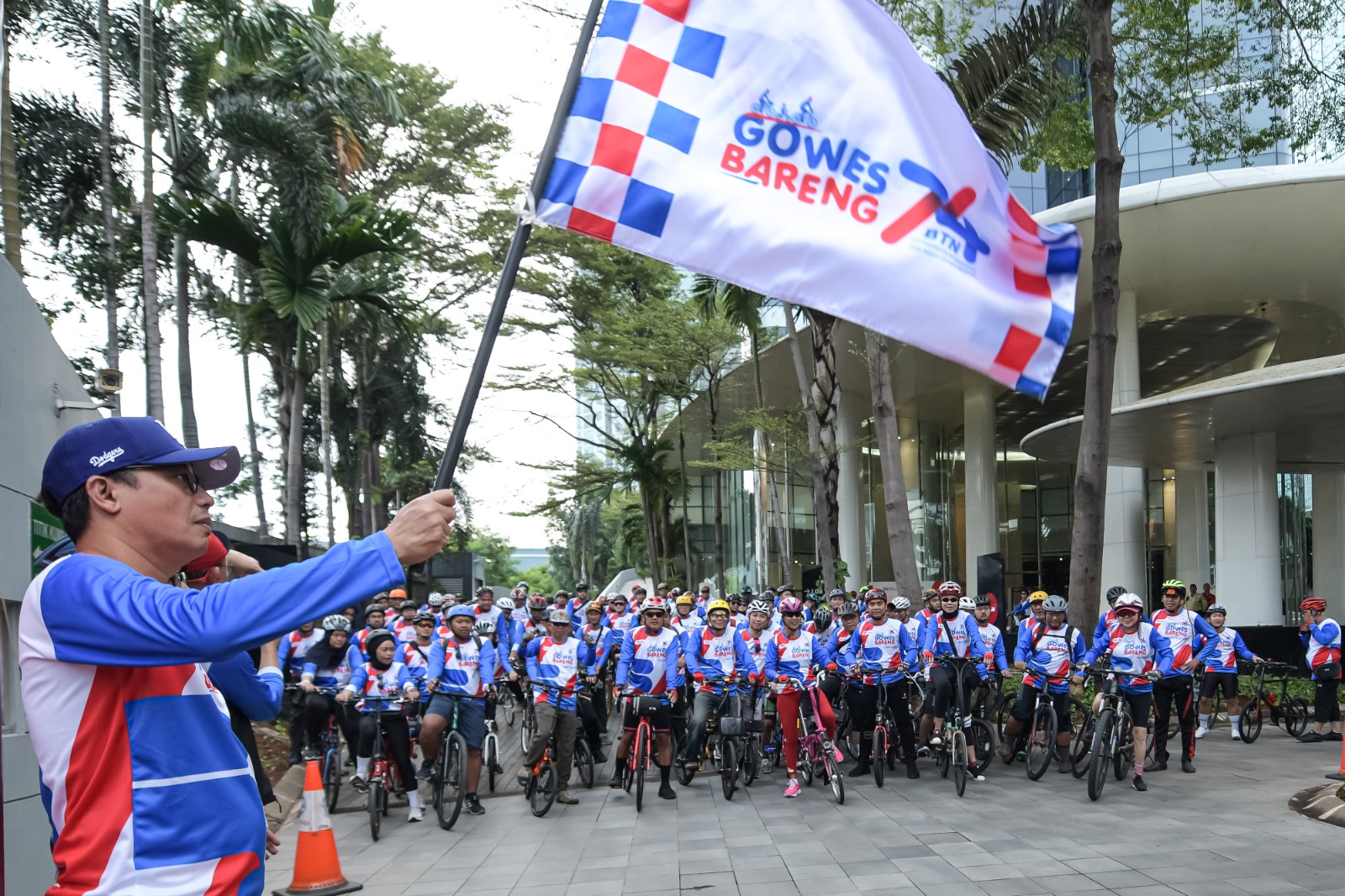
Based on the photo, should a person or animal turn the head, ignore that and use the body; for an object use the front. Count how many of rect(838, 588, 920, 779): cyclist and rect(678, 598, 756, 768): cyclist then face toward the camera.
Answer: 2

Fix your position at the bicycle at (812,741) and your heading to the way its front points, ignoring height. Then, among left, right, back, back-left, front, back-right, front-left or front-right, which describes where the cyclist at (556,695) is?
back-right

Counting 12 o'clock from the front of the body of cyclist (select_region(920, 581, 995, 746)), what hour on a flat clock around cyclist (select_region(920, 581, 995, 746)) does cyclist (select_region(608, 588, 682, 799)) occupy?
cyclist (select_region(608, 588, 682, 799)) is roughly at 2 o'clock from cyclist (select_region(920, 581, 995, 746)).

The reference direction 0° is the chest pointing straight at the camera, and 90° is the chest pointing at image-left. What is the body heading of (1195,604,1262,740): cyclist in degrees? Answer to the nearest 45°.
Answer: approximately 0°

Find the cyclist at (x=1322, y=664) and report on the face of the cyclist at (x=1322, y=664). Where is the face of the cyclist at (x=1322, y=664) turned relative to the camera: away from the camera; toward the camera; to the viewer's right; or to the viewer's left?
to the viewer's left

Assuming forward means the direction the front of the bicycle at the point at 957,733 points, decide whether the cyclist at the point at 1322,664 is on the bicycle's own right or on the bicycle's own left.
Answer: on the bicycle's own left

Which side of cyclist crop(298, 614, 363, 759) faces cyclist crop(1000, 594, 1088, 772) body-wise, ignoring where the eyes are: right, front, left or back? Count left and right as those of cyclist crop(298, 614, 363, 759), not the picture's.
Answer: left
